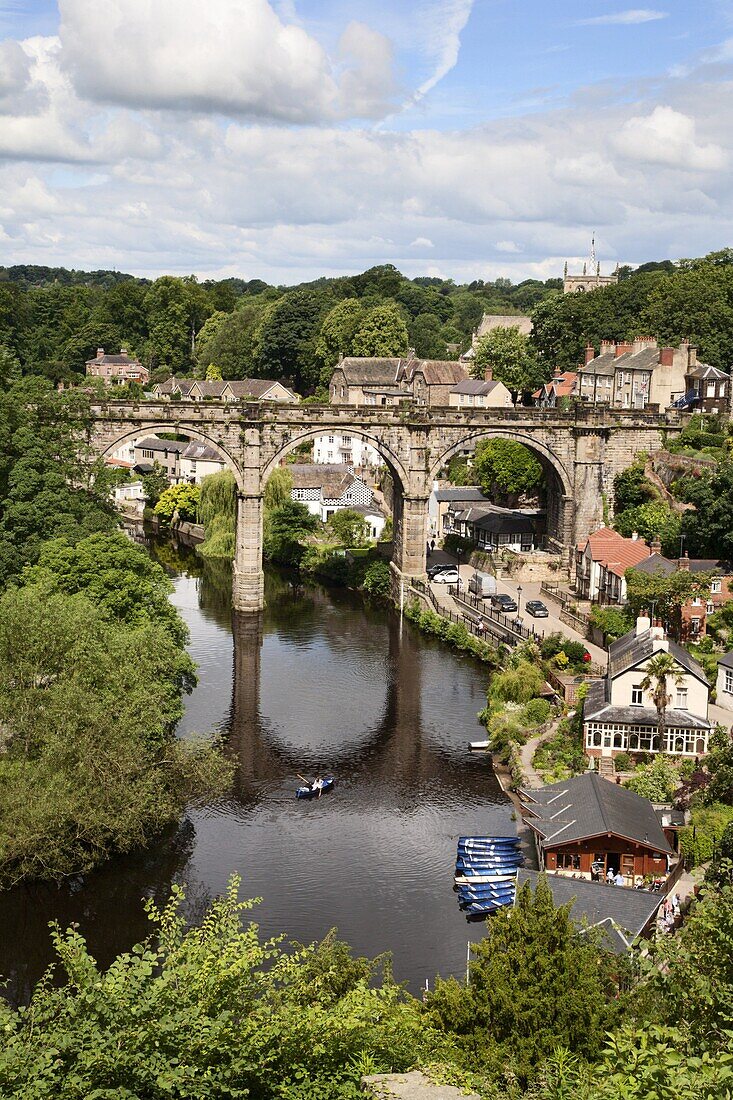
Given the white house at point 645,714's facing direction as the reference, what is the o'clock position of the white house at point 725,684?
the white house at point 725,684 is roughly at 7 o'clock from the white house at point 645,714.

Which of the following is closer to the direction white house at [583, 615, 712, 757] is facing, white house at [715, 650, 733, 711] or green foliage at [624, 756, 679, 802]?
the green foliage

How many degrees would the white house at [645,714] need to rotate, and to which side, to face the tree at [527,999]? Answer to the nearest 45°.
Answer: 0° — it already faces it

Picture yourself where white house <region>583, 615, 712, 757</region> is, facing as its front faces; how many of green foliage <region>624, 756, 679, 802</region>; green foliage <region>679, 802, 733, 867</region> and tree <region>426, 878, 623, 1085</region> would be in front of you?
3

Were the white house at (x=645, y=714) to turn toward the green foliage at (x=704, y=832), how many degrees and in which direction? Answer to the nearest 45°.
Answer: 0° — it already faces it

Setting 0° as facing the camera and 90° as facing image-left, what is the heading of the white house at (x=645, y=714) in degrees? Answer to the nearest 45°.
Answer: approximately 0°

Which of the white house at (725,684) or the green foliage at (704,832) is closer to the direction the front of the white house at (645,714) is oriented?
the green foliage
